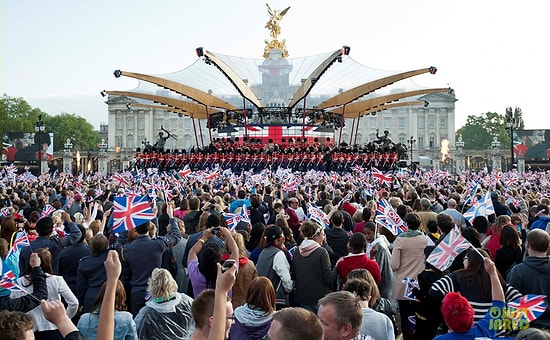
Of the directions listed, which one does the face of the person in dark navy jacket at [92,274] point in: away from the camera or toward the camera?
away from the camera

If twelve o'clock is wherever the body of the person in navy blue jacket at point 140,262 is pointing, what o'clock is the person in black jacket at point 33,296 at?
the person in black jacket at point 33,296 is roughly at 7 o'clock from the person in navy blue jacket at point 140,262.

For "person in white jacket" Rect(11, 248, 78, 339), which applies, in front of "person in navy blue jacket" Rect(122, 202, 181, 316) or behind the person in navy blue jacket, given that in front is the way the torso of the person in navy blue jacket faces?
behind

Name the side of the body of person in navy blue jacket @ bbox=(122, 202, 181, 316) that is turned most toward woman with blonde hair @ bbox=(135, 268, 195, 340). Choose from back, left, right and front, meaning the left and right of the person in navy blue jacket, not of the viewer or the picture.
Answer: back

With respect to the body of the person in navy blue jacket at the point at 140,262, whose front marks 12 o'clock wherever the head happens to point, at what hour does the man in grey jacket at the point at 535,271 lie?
The man in grey jacket is roughly at 4 o'clock from the person in navy blue jacket.

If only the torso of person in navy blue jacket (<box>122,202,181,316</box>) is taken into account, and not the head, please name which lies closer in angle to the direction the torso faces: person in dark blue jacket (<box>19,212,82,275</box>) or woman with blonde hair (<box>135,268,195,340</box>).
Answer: the person in dark blue jacket

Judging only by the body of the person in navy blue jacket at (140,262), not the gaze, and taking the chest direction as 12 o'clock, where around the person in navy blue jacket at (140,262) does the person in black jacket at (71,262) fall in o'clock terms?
the person in black jacket at (71,262) is roughly at 10 o'clock from the person in navy blue jacket at (140,262).

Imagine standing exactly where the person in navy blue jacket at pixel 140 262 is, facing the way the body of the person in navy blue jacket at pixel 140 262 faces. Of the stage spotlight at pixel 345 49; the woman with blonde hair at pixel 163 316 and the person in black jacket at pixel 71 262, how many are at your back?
1

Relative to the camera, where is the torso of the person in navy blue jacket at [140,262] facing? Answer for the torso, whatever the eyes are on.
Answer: away from the camera

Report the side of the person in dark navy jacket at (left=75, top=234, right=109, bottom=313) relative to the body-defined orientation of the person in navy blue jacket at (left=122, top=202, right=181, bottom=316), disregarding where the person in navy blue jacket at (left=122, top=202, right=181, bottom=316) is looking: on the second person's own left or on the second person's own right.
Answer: on the second person's own left

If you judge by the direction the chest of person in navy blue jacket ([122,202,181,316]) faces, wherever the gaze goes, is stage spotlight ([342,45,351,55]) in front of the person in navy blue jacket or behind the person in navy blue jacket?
in front

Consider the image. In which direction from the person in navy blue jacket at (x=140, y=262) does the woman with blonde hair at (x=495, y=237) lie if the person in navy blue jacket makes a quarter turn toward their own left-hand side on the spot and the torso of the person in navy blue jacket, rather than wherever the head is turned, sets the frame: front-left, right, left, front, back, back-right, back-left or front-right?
back

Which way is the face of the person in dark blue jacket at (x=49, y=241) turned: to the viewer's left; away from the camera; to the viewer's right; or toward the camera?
away from the camera

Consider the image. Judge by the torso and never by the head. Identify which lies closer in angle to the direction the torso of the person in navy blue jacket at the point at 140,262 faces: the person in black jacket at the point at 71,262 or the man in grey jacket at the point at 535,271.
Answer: the person in black jacket

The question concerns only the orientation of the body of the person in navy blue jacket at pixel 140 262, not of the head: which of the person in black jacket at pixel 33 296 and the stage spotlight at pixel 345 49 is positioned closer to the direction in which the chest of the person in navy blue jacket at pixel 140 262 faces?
the stage spotlight

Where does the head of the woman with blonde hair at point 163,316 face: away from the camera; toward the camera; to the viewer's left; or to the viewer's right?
away from the camera

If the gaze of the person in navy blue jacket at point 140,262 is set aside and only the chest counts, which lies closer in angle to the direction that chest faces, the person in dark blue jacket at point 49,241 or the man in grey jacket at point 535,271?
the person in dark blue jacket
